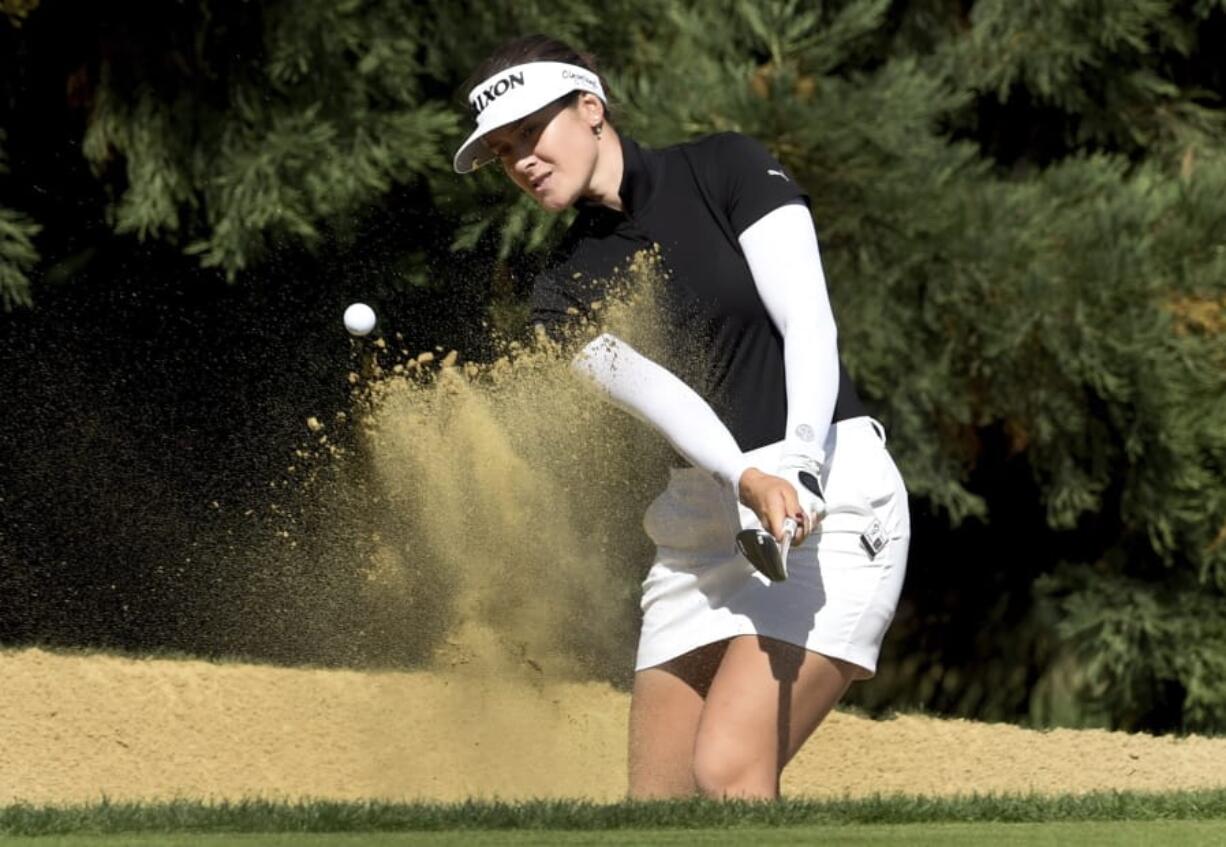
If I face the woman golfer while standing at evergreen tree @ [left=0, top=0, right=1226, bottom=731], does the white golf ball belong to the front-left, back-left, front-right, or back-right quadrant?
front-right

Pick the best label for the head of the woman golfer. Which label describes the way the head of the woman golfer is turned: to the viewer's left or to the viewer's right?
to the viewer's left

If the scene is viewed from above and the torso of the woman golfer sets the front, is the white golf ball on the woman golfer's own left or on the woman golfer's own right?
on the woman golfer's own right

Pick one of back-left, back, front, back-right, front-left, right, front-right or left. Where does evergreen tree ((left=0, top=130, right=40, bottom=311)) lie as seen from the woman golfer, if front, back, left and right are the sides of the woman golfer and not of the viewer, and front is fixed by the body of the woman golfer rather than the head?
right

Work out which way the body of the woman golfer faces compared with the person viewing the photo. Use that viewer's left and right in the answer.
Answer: facing the viewer and to the left of the viewer
